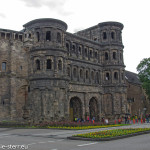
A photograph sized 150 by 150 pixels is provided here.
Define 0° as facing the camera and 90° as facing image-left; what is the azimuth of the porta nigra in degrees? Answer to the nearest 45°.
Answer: approximately 315°

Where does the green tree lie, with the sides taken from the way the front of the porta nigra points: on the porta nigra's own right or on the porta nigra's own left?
on the porta nigra's own left
